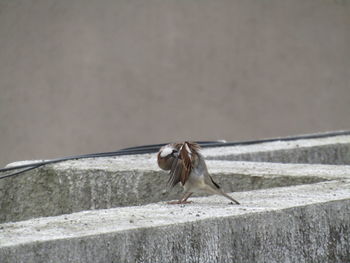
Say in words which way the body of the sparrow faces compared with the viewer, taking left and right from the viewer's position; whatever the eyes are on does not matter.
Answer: facing to the left of the viewer

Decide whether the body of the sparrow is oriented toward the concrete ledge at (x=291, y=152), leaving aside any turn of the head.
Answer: no
